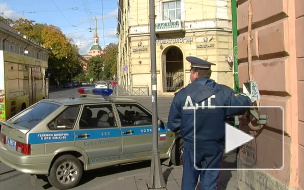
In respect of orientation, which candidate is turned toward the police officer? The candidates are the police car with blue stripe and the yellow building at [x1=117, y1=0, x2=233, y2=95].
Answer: the yellow building

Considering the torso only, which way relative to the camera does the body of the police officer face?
away from the camera

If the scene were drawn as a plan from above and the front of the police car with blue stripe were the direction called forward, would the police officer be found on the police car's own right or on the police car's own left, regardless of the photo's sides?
on the police car's own right

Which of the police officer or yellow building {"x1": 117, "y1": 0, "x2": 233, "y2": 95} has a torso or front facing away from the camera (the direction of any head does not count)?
the police officer

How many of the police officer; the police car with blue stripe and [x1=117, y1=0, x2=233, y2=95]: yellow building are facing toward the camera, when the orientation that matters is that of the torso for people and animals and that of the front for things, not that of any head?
1

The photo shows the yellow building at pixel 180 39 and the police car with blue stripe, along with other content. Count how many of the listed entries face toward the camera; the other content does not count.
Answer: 1

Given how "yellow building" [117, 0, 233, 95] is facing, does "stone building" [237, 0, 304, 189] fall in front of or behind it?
in front

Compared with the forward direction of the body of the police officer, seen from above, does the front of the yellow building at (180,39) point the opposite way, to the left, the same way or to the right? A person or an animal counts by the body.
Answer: the opposite way

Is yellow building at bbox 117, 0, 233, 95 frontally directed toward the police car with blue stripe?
yes
